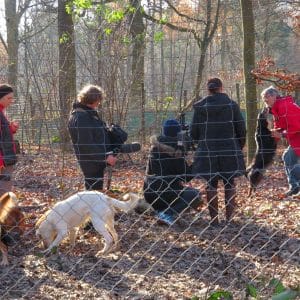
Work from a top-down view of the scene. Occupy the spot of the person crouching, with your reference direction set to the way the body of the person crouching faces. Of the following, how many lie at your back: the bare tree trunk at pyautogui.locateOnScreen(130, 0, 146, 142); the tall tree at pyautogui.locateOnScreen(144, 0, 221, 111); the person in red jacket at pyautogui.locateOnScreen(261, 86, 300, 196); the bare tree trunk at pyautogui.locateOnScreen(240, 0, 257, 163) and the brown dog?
1

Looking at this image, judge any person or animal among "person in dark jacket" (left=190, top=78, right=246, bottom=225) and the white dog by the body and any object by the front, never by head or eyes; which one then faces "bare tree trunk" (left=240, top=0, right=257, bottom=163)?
the person in dark jacket

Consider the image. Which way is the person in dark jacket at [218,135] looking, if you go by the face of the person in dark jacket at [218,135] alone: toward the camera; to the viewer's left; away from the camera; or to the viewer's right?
away from the camera

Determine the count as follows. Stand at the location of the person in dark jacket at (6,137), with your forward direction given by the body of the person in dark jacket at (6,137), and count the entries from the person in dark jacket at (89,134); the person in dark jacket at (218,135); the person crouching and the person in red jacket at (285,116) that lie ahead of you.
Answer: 4

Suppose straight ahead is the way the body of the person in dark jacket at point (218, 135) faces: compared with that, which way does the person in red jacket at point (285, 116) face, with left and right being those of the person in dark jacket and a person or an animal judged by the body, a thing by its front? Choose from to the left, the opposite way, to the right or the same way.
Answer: to the left

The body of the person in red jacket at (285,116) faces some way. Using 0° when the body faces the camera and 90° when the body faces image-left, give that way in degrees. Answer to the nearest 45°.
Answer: approximately 90°

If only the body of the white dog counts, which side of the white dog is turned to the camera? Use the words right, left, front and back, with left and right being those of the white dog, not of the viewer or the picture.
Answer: left

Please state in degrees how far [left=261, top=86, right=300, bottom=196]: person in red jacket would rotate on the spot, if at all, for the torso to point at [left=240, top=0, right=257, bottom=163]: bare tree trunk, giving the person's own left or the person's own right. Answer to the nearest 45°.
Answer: approximately 90° to the person's own right

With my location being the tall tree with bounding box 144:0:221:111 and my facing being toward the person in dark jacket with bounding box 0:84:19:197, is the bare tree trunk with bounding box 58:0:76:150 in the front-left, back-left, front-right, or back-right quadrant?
front-right

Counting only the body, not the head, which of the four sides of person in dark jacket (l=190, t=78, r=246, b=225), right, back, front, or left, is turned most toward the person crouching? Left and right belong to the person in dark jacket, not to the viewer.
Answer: left

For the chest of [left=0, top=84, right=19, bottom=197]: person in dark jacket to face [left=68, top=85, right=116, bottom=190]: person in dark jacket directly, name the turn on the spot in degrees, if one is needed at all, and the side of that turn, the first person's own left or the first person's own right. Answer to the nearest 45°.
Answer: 0° — they already face them

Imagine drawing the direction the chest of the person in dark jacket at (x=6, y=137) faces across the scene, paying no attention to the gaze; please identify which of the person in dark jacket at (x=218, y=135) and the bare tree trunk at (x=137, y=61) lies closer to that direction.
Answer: the person in dark jacket

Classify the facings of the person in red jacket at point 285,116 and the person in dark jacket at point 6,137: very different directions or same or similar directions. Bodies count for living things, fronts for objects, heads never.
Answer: very different directions

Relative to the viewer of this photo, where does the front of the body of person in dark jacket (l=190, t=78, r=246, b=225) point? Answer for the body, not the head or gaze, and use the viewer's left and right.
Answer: facing away from the viewer

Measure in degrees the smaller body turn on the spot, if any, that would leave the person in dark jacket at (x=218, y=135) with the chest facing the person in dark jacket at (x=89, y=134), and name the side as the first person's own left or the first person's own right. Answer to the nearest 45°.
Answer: approximately 90° to the first person's own left
